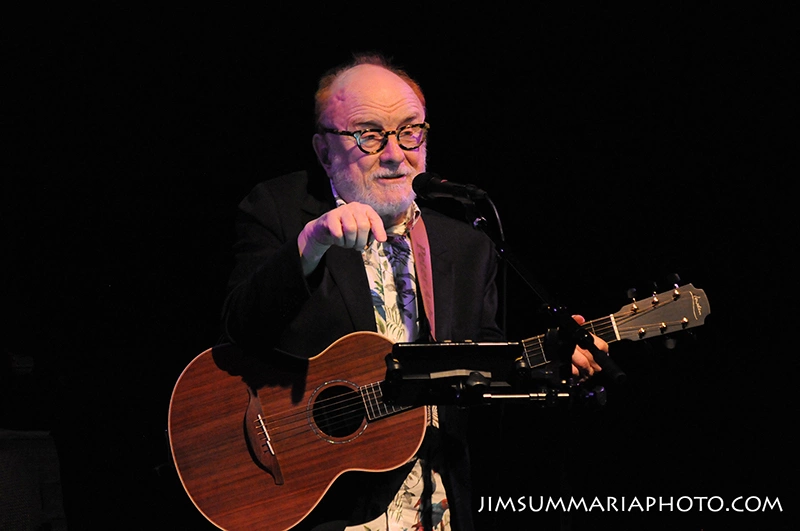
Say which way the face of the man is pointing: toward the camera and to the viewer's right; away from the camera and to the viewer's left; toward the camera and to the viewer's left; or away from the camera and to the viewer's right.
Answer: toward the camera and to the viewer's right

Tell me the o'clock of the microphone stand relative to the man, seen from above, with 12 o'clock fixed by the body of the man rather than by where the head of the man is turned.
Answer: The microphone stand is roughly at 12 o'clock from the man.

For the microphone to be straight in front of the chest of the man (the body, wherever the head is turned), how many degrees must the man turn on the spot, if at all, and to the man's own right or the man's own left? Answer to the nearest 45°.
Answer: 0° — they already face it

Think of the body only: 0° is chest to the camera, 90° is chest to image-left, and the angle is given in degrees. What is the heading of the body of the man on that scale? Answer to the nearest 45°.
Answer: approximately 315°
